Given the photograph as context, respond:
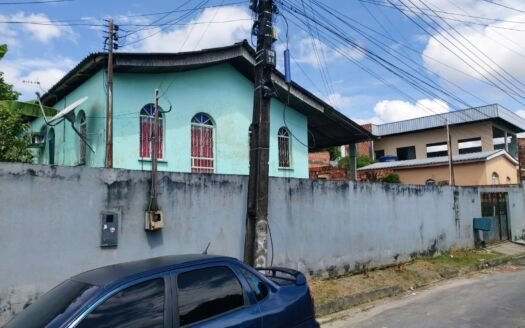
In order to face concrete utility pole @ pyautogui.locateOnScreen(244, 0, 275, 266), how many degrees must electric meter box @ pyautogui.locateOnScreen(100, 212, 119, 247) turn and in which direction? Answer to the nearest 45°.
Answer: approximately 90° to its left

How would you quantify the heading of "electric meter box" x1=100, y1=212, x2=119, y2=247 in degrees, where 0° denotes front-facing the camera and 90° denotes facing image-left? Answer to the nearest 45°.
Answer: approximately 0°

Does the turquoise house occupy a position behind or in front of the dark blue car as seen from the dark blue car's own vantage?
behind

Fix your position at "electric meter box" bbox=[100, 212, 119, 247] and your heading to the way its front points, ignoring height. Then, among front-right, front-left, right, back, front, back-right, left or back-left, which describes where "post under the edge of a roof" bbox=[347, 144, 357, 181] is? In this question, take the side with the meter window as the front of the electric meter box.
back-left

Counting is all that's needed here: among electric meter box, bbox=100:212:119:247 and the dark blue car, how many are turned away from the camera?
0

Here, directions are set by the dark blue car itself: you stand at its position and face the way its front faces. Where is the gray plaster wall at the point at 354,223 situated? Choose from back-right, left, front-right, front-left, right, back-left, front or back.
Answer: back

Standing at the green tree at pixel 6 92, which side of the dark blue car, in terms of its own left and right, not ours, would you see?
right

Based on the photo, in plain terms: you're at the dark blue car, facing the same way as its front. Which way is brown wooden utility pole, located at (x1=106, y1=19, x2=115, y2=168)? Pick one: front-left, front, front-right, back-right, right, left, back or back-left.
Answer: back-right

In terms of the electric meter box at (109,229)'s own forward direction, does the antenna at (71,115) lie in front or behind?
behind

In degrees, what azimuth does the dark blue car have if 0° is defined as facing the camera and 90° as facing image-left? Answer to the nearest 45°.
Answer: approximately 45°
